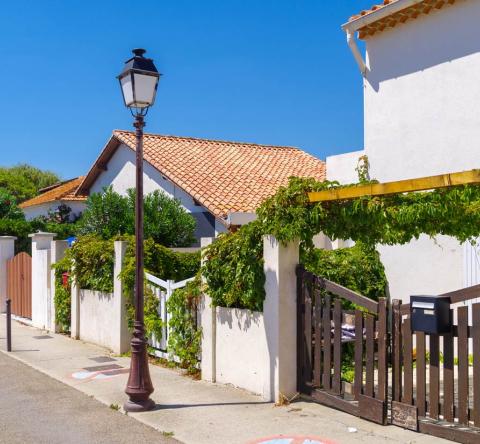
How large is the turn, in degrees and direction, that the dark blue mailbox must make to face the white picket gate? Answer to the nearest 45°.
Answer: approximately 90° to its right

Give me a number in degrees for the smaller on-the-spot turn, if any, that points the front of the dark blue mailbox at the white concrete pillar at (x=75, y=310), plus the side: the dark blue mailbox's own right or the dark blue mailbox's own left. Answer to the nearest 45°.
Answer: approximately 90° to the dark blue mailbox's own right

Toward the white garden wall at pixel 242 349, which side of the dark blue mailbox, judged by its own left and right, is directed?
right

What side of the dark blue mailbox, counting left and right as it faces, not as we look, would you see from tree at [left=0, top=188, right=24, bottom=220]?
right

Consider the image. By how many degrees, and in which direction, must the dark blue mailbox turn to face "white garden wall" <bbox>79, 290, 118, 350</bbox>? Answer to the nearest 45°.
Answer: approximately 90° to its right

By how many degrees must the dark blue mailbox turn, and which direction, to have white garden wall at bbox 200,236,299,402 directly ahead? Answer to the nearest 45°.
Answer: approximately 90° to its right

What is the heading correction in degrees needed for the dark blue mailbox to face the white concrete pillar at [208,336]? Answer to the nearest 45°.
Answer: approximately 90° to its right

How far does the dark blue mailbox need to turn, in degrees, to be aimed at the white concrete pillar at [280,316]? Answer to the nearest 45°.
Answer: approximately 90° to its right

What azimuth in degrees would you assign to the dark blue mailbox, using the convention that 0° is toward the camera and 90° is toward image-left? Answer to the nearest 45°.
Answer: approximately 45°
